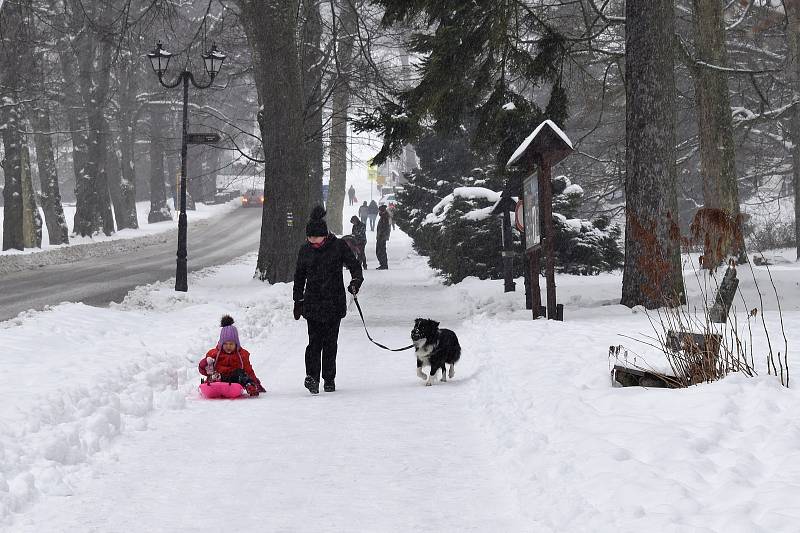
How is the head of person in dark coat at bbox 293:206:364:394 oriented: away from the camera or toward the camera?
toward the camera

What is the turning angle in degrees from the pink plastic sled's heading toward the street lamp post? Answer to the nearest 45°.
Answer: approximately 180°

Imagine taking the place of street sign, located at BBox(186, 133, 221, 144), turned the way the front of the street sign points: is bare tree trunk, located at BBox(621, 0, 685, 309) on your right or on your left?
on your left

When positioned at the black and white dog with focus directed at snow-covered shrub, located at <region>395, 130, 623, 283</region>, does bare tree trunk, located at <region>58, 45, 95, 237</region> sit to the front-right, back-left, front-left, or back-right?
front-left

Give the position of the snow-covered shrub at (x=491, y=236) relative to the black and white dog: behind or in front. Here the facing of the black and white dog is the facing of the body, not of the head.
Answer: behind

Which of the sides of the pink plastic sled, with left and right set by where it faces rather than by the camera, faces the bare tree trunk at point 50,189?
back

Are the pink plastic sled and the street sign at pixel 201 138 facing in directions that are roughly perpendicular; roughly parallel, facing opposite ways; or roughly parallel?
roughly parallel

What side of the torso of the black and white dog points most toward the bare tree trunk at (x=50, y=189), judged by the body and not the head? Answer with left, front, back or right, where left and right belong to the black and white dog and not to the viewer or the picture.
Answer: right

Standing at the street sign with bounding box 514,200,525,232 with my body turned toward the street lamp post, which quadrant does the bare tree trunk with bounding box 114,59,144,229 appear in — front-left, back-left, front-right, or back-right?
front-right

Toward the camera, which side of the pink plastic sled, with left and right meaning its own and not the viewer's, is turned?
front

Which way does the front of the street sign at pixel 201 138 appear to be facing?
toward the camera
